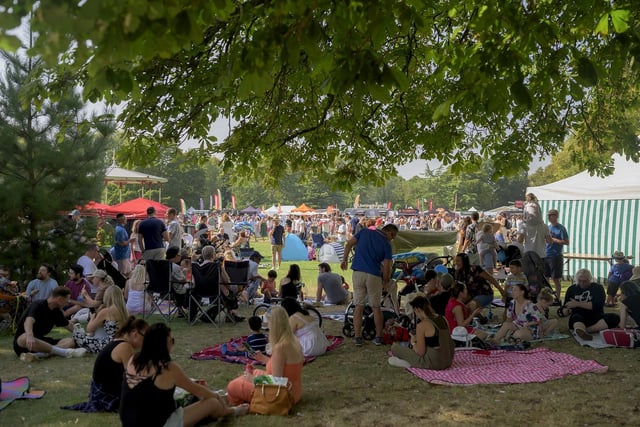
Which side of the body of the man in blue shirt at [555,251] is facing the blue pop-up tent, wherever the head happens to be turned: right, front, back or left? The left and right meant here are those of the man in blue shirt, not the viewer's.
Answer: right

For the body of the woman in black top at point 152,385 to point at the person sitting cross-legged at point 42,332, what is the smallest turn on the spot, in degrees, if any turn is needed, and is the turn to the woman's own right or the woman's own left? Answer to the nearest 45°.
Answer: approximately 90° to the woman's own left

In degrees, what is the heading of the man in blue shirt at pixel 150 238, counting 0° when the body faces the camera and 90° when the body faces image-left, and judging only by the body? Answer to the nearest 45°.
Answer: approximately 180°

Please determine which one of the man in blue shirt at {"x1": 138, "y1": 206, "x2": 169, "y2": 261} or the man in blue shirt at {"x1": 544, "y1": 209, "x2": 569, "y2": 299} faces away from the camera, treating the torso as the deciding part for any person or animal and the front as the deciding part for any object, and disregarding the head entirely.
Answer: the man in blue shirt at {"x1": 138, "y1": 206, "x2": 169, "y2": 261}

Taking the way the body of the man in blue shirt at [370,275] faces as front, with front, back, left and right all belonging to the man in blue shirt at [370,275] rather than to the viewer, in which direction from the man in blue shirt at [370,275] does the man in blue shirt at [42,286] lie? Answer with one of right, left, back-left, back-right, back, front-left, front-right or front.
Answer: back-left

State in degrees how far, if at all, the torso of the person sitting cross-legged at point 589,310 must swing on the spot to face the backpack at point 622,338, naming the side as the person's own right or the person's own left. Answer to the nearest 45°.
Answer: approximately 45° to the person's own left

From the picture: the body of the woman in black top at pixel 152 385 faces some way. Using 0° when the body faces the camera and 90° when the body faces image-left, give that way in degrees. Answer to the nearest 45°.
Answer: approximately 225°

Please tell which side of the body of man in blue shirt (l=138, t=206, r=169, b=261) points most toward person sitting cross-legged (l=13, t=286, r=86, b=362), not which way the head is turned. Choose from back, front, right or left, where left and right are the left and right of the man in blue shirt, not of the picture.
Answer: back

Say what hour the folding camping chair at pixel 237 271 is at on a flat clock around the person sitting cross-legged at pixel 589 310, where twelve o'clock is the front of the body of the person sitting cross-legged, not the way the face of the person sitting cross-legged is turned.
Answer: The folding camping chair is roughly at 3 o'clock from the person sitting cross-legged.

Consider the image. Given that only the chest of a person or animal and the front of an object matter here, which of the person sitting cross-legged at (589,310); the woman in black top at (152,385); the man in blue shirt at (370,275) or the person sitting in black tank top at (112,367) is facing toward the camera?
the person sitting cross-legged at (589,310)

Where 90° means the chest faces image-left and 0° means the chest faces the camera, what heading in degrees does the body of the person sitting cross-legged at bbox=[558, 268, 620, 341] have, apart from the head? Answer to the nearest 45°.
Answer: approximately 0°

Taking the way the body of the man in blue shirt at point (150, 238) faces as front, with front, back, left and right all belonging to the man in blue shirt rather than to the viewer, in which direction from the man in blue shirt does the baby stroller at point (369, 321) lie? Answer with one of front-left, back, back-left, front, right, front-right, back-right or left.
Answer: back-right

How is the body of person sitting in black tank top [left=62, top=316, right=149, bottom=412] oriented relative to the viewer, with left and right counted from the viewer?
facing away from the viewer and to the right of the viewer
